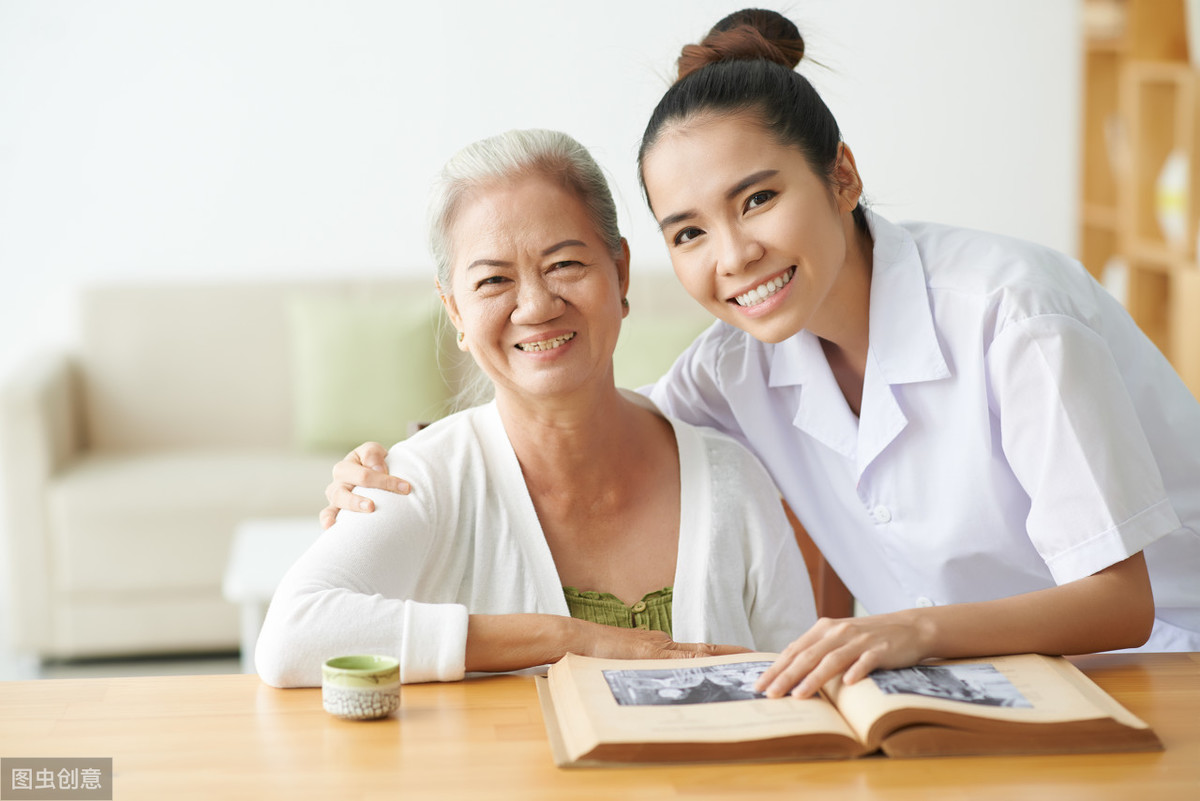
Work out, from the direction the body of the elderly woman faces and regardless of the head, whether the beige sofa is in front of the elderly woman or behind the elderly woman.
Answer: behind

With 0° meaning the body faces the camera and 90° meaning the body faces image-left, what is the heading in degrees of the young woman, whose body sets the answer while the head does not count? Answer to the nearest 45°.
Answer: approximately 45°

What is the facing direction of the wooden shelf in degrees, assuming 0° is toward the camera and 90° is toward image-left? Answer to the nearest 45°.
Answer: approximately 45°

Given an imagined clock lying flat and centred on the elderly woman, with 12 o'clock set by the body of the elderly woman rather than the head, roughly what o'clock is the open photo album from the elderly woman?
The open photo album is roughly at 11 o'clock from the elderly woman.

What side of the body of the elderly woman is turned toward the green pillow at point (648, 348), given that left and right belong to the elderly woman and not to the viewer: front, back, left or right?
back

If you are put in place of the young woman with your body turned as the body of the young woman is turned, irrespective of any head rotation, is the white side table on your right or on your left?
on your right

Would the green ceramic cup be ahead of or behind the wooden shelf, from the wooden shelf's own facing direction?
ahead

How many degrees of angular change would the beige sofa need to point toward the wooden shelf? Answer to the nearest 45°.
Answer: approximately 90° to its left

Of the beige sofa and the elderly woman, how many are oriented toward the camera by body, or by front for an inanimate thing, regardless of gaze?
2
